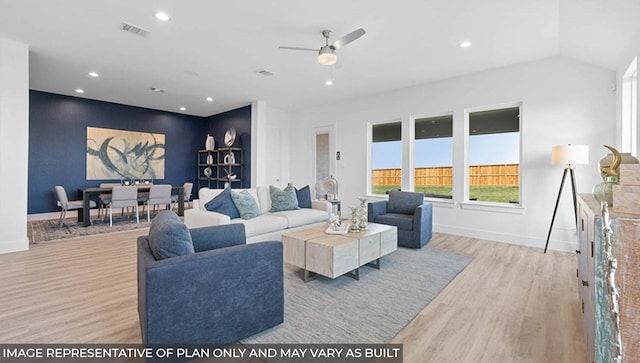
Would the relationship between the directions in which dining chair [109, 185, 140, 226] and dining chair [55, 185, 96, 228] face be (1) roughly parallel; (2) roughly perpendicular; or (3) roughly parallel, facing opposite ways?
roughly perpendicular

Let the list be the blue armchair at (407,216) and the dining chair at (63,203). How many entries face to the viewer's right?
1

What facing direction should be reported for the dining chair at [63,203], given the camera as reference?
facing to the right of the viewer

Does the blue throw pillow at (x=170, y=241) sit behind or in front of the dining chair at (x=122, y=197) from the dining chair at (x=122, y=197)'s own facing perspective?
behind

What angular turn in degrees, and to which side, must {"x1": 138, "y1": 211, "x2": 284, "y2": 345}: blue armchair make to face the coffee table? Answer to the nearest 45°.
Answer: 0° — it already faces it

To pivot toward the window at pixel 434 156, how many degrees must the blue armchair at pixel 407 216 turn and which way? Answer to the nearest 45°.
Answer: approximately 135° to its right

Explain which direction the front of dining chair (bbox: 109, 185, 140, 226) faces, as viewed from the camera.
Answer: facing away from the viewer

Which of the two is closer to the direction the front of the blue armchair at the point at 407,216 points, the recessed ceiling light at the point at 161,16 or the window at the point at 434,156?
the recessed ceiling light

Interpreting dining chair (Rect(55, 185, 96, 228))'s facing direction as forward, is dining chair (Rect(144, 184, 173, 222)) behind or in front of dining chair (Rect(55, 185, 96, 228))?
in front

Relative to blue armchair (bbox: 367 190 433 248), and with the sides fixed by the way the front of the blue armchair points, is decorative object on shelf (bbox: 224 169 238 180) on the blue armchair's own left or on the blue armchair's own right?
on the blue armchair's own right

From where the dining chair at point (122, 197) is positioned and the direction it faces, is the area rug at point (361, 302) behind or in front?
behind

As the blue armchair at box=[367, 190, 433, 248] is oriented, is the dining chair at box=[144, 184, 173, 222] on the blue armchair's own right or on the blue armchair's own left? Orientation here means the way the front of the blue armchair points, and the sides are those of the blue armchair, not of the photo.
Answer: on the blue armchair's own right

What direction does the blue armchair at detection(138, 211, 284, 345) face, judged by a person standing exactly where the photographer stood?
facing away from the viewer and to the right of the viewer

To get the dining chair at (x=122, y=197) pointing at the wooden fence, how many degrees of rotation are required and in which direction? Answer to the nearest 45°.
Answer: approximately 135° to its right
